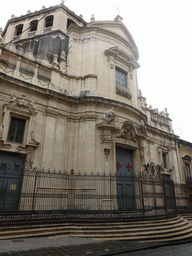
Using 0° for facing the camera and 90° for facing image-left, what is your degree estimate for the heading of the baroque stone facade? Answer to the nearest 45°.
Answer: approximately 315°
